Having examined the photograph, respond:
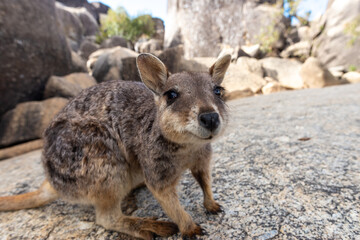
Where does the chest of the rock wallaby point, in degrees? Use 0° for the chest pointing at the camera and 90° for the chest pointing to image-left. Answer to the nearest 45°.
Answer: approximately 315°

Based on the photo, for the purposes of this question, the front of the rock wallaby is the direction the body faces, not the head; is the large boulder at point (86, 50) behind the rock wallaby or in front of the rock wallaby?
behind

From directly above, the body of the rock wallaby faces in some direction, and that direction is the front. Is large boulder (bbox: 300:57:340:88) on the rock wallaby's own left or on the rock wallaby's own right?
on the rock wallaby's own left

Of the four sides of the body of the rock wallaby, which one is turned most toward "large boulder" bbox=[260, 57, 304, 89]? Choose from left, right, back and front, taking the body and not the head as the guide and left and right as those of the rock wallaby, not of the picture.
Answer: left

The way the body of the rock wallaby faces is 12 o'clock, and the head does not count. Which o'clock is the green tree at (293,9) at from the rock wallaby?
The green tree is roughly at 9 o'clock from the rock wallaby.

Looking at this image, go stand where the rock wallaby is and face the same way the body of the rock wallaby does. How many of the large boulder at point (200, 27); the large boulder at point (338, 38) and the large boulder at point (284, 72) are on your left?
3

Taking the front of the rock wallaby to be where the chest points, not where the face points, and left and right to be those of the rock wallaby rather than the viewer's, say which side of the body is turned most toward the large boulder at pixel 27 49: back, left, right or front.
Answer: back

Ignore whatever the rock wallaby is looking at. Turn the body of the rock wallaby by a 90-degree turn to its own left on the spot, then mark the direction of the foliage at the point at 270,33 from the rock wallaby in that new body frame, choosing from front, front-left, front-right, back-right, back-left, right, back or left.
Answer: front

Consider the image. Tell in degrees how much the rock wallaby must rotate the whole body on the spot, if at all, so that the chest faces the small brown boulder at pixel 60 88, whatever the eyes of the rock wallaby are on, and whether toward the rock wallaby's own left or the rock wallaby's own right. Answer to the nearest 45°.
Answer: approximately 135° to the rock wallaby's own left

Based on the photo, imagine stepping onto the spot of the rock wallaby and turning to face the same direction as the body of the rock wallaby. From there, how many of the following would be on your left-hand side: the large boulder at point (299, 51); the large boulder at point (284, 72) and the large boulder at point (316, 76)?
3
